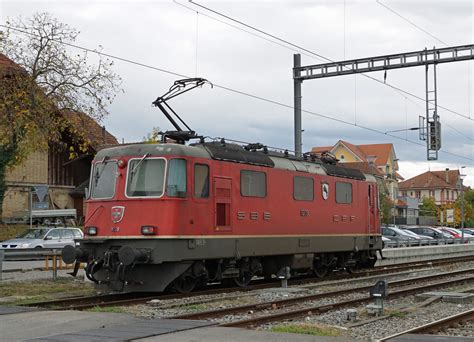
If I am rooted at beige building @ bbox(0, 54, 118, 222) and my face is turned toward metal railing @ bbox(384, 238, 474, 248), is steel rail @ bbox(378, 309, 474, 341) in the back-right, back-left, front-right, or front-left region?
front-right

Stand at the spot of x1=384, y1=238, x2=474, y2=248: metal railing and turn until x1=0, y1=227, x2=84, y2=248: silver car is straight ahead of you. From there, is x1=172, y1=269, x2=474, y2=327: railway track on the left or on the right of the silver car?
left

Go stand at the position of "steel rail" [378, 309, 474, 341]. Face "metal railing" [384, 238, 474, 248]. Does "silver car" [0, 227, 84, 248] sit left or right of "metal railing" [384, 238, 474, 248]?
left

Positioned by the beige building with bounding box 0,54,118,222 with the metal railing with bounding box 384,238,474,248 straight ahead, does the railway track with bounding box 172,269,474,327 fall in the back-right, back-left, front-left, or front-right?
front-right
